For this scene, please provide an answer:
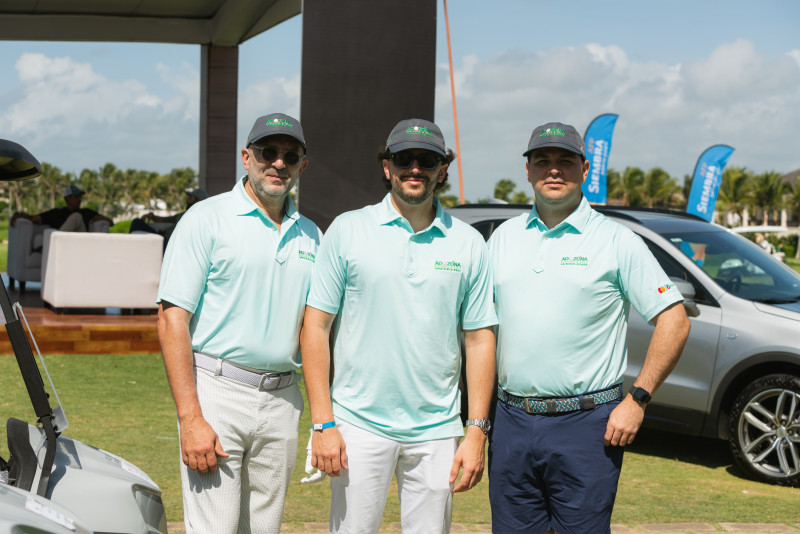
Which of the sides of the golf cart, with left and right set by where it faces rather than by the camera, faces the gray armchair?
left

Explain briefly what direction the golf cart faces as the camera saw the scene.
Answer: facing to the right of the viewer

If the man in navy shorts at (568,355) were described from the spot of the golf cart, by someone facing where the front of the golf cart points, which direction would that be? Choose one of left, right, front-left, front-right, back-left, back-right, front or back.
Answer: front

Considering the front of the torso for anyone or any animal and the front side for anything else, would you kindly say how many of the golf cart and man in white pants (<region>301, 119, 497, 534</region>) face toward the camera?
1

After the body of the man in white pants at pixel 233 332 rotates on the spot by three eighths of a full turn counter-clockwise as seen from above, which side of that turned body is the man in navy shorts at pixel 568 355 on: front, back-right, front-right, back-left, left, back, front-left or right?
right

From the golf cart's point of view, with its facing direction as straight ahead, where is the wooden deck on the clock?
The wooden deck is roughly at 9 o'clock from the golf cart.

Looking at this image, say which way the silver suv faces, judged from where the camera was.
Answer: facing the viewer and to the right of the viewer

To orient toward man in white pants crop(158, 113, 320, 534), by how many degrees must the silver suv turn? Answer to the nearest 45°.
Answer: approximately 90° to its right

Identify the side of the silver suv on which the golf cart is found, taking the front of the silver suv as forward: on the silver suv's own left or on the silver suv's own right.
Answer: on the silver suv's own right

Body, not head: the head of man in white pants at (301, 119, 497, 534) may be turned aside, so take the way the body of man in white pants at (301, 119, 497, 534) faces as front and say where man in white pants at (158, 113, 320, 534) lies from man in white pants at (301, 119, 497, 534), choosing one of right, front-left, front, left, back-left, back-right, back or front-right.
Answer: right

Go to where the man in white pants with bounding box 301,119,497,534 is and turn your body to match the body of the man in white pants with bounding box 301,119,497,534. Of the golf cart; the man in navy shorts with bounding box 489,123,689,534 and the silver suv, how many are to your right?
1

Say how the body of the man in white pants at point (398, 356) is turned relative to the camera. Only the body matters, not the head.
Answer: toward the camera

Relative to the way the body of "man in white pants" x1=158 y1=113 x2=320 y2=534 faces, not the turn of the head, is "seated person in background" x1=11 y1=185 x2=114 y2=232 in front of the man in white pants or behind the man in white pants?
behind

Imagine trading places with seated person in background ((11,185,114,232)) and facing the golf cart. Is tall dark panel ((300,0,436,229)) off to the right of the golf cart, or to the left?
left

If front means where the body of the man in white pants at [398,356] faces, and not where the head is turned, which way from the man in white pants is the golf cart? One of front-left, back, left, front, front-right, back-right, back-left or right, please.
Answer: right

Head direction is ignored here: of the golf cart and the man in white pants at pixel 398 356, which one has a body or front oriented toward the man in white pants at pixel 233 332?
the golf cart
